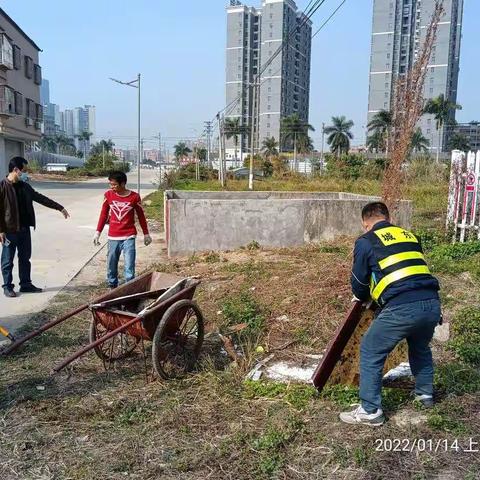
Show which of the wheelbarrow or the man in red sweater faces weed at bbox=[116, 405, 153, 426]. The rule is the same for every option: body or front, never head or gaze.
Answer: the man in red sweater

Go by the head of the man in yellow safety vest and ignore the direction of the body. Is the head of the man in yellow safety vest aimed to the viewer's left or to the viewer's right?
to the viewer's left

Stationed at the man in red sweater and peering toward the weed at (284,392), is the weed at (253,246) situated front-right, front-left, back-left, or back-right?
back-left

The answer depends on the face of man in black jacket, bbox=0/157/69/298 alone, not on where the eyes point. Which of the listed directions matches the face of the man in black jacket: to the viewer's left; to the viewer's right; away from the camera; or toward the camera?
to the viewer's right

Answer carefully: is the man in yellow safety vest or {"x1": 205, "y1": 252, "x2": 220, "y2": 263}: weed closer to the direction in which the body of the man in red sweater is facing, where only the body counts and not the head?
the man in yellow safety vest

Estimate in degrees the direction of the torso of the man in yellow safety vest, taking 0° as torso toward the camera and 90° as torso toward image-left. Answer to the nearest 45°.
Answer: approximately 135°

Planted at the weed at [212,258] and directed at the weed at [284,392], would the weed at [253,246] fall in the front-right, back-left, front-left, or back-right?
back-left

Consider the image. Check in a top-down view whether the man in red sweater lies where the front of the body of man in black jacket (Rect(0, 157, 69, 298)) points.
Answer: yes

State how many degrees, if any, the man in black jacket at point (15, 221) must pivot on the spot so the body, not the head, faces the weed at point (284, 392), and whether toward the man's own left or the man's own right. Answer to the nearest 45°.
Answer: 0° — they already face it

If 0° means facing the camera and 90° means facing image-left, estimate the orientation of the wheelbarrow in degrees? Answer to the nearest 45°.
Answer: approximately 225°
